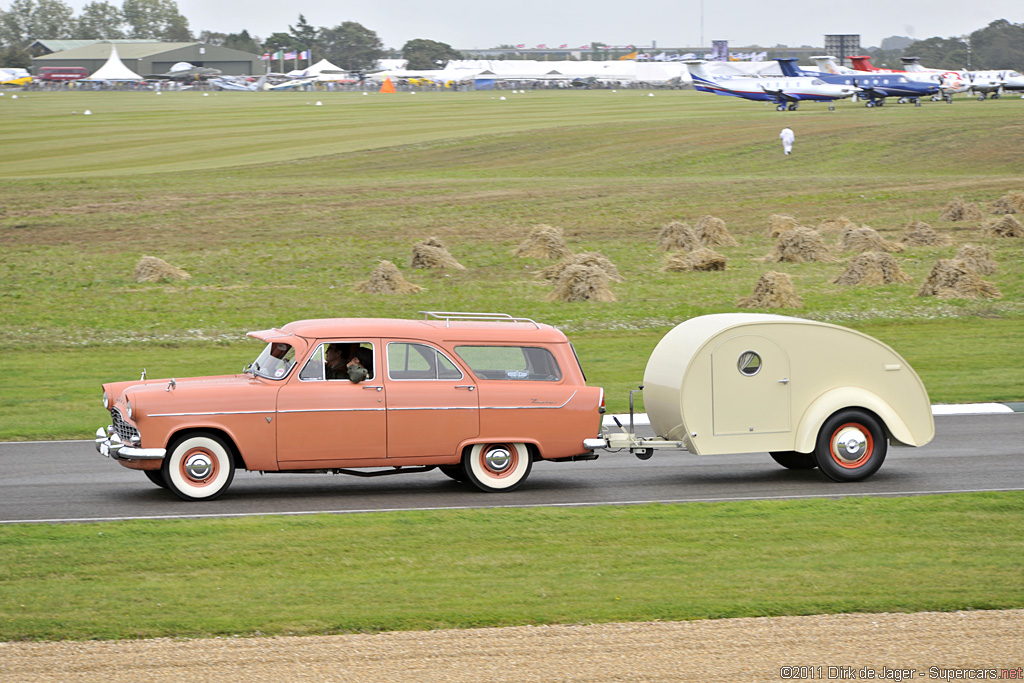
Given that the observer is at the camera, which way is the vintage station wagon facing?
facing to the left of the viewer

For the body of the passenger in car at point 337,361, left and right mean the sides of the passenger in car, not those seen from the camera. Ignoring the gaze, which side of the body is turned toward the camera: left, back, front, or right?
left

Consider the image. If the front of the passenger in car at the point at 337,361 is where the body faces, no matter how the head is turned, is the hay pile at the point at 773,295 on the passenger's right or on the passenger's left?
on the passenger's right

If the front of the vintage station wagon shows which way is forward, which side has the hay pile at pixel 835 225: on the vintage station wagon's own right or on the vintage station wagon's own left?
on the vintage station wagon's own right

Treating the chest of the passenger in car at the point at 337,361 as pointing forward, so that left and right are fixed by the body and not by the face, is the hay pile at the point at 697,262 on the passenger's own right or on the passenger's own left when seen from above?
on the passenger's own right

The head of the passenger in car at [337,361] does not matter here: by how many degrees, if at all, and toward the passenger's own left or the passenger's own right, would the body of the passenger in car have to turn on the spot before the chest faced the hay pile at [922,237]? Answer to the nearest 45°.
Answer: approximately 135° to the passenger's own right

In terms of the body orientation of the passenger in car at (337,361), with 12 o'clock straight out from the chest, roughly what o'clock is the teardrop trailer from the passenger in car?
The teardrop trailer is roughly at 6 o'clock from the passenger in car.

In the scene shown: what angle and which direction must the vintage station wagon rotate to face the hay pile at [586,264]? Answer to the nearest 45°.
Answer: approximately 90° to its right

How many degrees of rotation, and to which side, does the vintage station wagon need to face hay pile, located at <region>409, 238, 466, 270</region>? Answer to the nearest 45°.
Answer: approximately 90° to its right

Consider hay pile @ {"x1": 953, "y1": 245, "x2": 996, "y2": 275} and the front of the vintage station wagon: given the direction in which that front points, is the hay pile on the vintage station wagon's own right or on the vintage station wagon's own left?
on the vintage station wagon's own right

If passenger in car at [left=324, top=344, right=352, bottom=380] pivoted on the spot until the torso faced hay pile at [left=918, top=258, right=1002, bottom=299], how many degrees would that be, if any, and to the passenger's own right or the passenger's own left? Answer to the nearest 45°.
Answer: approximately 135° to the passenger's own right
